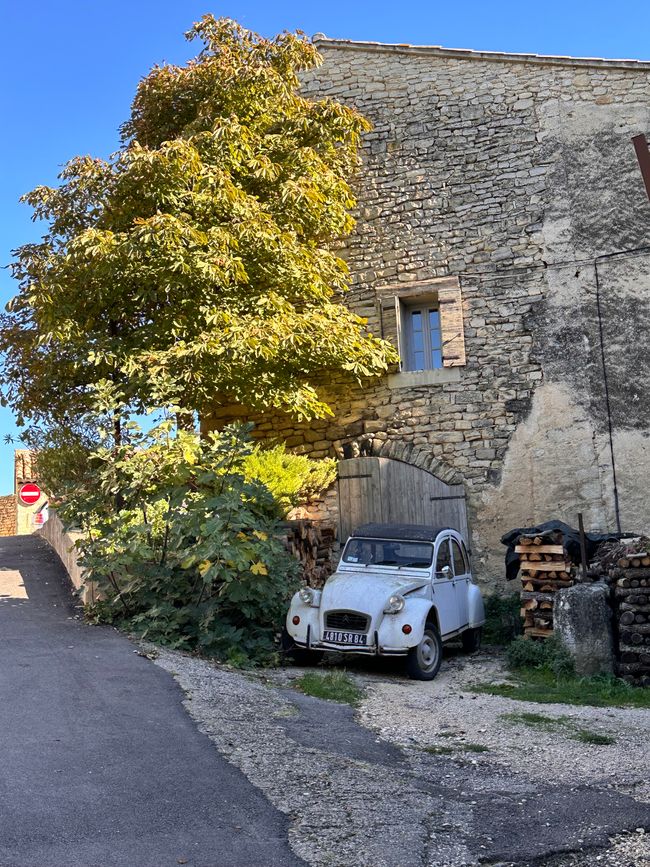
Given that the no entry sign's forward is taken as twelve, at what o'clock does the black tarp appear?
The black tarp is roughly at 11 o'clock from the no entry sign.

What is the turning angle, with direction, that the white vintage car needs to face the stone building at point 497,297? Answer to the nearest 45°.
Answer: approximately 180°

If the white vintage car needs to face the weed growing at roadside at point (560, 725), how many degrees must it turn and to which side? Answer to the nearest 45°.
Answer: approximately 90° to its left

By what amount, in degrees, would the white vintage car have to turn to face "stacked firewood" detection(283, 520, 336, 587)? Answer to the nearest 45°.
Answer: approximately 135° to its right

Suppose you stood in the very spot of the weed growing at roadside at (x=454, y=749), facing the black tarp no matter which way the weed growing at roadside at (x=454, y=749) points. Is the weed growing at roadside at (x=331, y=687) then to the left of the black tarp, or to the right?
left

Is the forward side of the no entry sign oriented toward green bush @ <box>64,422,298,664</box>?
yes

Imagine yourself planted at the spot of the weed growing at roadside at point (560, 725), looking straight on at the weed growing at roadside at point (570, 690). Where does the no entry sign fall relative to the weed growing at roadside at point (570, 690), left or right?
left

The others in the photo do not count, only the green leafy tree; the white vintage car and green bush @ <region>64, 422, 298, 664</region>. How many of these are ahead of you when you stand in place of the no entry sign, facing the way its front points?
3

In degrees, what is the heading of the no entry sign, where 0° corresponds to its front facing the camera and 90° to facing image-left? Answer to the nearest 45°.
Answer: approximately 0°

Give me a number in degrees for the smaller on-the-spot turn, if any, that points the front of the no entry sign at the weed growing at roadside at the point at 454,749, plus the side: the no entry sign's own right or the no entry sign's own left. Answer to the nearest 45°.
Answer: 0° — it already faces it
